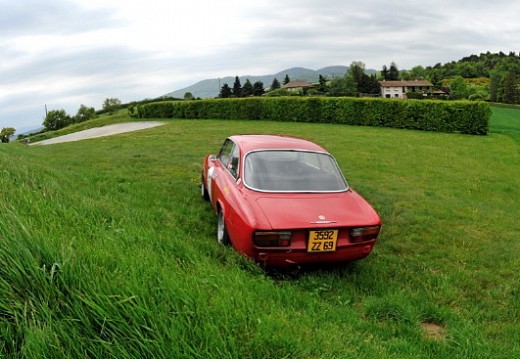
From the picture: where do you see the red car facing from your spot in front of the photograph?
facing away from the viewer and to the left of the viewer

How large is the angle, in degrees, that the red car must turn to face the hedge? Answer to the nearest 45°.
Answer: approximately 45° to its right
